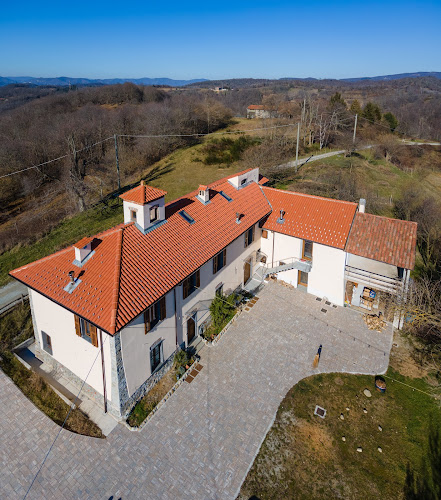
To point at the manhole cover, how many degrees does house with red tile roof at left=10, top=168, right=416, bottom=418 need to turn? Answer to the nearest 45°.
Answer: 0° — it already faces it

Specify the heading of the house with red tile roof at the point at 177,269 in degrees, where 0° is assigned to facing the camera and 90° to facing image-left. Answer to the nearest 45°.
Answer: approximately 315°
